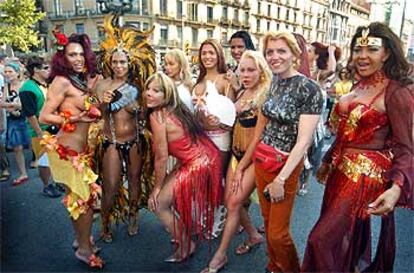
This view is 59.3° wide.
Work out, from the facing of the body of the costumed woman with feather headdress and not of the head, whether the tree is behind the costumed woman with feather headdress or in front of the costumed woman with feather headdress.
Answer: behind

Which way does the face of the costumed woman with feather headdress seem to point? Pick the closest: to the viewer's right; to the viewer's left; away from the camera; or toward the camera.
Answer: toward the camera

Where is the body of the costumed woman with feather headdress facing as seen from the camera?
toward the camera
